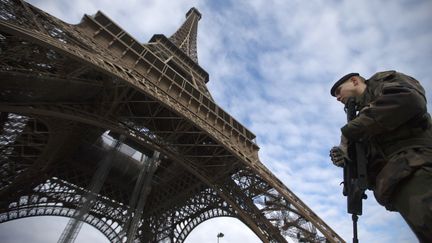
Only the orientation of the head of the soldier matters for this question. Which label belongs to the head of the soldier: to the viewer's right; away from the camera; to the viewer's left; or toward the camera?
to the viewer's left

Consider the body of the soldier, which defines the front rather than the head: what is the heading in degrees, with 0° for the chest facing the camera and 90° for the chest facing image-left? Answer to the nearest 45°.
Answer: approximately 90°

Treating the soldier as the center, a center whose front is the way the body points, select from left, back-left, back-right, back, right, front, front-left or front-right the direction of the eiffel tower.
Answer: front-right
